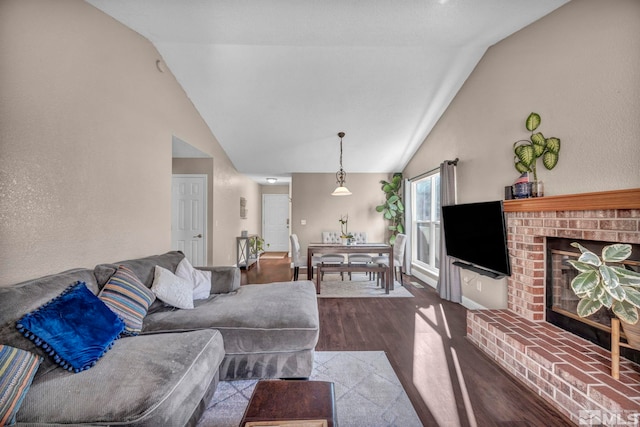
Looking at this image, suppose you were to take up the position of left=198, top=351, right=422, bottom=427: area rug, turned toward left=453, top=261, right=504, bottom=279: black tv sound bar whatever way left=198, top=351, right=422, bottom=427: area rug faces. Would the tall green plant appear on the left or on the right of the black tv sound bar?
left

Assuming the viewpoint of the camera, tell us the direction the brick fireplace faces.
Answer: facing the viewer and to the left of the viewer

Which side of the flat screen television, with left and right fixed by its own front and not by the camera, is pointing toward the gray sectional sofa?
front

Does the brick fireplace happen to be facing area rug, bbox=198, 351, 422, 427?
yes

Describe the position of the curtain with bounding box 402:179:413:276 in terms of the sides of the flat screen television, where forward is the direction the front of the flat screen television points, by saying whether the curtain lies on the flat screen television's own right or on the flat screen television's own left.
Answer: on the flat screen television's own right

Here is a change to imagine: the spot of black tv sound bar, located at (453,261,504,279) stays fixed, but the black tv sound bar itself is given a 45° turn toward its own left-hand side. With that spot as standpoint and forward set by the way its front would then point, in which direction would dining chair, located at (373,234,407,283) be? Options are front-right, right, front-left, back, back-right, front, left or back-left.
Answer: back-right

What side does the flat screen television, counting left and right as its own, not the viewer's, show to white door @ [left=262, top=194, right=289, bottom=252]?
right

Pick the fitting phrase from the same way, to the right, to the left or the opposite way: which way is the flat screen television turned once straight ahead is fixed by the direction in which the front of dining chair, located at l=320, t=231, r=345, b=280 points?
to the right

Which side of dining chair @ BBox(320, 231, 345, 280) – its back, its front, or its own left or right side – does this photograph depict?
front

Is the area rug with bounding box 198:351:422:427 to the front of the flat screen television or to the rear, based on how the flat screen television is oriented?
to the front

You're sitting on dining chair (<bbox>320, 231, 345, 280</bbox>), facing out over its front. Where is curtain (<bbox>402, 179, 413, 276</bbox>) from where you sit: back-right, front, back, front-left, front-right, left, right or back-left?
left

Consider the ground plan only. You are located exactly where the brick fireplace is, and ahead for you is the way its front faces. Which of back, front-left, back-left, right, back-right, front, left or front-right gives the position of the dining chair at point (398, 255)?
right

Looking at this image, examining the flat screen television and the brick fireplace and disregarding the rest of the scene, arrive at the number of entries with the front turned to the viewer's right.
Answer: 0

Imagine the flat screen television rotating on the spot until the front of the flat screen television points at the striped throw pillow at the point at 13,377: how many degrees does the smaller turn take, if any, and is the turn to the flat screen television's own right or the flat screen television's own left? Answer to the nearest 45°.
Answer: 0° — it already faces it

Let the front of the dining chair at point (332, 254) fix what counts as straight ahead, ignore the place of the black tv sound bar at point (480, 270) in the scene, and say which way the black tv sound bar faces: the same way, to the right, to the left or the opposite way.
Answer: to the right

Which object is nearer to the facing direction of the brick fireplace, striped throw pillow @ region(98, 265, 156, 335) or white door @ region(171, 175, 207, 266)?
the striped throw pillow

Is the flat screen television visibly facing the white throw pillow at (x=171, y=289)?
yes
